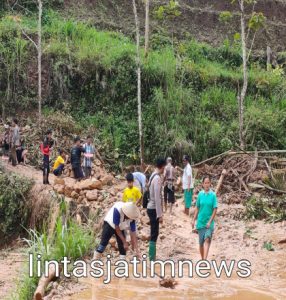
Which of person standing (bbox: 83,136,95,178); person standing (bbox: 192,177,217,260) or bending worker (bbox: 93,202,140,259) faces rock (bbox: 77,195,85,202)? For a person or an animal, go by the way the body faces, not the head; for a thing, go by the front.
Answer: person standing (bbox: 83,136,95,178)

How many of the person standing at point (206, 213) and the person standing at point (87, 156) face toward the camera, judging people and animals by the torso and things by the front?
2

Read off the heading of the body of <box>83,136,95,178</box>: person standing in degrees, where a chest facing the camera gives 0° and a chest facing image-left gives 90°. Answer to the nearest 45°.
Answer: approximately 0°

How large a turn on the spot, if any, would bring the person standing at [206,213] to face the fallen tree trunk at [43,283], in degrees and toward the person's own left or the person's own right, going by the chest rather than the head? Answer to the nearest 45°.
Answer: approximately 45° to the person's own right

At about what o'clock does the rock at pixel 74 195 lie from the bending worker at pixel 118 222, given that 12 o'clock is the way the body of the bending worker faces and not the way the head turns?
The rock is roughly at 7 o'clock from the bending worker.

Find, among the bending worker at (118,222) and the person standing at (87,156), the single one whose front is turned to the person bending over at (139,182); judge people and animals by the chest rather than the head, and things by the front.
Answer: the person standing at (87,156)

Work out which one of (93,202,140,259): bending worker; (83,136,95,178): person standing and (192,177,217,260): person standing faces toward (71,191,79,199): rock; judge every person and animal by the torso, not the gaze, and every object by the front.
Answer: (83,136,95,178): person standing

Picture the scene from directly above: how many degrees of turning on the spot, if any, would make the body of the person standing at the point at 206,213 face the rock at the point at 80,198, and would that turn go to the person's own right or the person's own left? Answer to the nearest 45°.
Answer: approximately 135° to the person's own right

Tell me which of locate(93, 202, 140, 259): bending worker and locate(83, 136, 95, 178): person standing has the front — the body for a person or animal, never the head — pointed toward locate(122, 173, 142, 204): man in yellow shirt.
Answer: the person standing

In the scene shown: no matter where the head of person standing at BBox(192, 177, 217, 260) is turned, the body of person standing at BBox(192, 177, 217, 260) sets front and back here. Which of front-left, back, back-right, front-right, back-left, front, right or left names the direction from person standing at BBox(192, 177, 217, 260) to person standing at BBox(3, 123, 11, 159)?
back-right

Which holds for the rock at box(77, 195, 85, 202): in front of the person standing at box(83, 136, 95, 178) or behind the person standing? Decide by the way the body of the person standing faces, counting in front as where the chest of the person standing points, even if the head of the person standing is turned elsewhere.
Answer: in front
